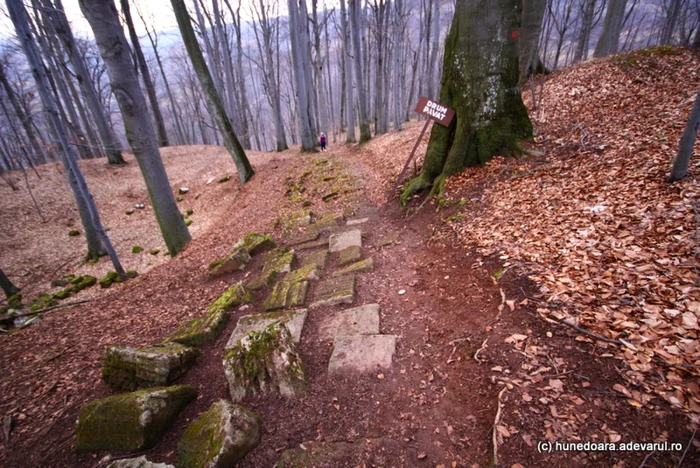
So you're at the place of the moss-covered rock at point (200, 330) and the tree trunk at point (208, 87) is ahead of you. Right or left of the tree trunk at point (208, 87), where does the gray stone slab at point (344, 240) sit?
right

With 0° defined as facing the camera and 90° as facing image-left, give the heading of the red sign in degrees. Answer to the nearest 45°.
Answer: approximately 0°

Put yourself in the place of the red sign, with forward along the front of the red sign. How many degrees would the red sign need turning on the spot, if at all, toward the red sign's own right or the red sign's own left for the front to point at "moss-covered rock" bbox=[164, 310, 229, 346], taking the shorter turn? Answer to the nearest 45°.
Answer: approximately 45° to the red sign's own right

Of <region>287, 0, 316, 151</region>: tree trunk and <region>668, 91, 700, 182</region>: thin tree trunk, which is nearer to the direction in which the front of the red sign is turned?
the thin tree trunk

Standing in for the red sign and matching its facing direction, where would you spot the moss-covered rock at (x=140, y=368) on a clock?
The moss-covered rock is roughly at 1 o'clock from the red sign.

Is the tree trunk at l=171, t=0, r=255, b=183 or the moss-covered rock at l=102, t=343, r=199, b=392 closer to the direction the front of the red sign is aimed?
the moss-covered rock

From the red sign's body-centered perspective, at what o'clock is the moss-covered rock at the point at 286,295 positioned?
The moss-covered rock is roughly at 1 o'clock from the red sign.

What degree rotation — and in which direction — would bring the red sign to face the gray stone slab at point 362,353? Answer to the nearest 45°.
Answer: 0° — it already faces it

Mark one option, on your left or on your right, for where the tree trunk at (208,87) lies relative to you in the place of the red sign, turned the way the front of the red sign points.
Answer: on your right

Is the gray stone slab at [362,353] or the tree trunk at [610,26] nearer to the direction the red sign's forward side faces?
the gray stone slab
